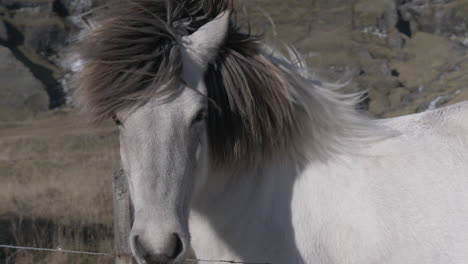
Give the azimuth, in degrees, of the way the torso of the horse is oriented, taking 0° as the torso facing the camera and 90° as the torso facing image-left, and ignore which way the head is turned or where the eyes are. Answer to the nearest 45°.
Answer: approximately 45°

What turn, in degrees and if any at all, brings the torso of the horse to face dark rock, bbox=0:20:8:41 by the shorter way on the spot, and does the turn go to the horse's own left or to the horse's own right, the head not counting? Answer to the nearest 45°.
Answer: approximately 90° to the horse's own right

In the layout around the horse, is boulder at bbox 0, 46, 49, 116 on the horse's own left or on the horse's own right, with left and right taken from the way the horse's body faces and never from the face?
on the horse's own right
